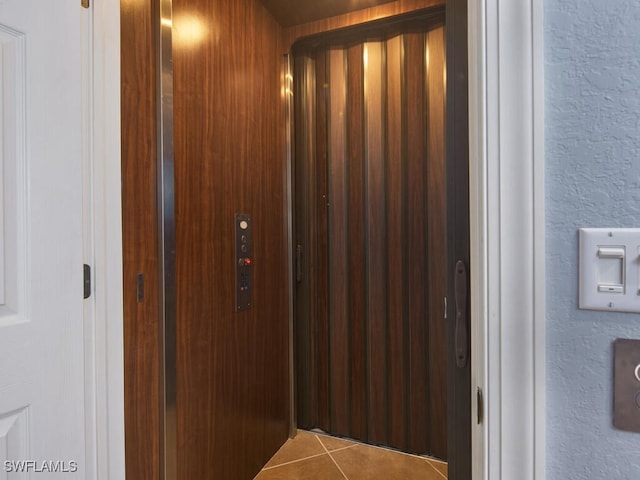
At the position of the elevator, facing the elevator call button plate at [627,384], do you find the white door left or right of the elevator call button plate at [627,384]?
right

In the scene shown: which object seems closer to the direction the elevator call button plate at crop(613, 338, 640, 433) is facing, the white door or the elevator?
the white door

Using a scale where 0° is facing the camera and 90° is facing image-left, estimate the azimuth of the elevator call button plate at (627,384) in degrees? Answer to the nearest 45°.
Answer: approximately 0°

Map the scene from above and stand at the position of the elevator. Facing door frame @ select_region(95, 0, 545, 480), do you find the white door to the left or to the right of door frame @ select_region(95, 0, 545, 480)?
right

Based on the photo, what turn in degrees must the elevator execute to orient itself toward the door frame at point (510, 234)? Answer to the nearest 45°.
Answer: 0° — it already faces it

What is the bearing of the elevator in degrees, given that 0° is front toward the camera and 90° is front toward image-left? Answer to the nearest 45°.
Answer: approximately 0°

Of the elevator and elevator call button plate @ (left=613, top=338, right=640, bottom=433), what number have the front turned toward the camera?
2
